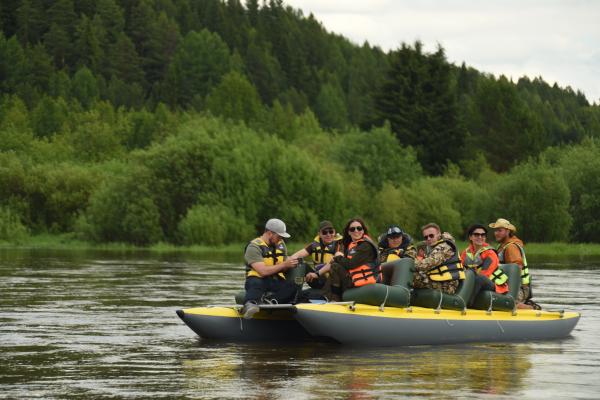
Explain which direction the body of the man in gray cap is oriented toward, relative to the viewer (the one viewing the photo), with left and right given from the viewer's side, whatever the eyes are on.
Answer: facing the viewer and to the right of the viewer

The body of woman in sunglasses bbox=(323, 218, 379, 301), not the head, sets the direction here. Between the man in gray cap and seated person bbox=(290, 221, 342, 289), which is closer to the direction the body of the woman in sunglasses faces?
the man in gray cap

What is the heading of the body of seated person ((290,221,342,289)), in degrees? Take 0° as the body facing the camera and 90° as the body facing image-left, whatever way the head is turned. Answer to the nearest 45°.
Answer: approximately 45°

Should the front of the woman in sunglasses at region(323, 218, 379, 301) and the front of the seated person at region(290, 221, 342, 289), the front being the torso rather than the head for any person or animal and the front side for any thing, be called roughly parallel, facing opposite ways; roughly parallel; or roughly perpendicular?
roughly parallel

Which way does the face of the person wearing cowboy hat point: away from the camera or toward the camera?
toward the camera

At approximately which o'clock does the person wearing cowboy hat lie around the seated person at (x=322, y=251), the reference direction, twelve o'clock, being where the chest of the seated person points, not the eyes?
The person wearing cowboy hat is roughly at 7 o'clock from the seated person.

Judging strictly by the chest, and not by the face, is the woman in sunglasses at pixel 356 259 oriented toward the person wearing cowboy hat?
no

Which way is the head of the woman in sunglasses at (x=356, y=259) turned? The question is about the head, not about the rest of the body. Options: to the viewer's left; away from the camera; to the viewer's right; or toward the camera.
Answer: toward the camera

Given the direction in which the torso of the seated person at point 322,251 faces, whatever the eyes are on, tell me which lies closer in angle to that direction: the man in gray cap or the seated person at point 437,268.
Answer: the man in gray cap

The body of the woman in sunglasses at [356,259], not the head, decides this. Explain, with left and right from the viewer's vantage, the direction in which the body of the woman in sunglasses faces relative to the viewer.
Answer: facing the viewer and to the left of the viewer

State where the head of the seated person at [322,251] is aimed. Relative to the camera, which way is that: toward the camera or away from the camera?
toward the camera
